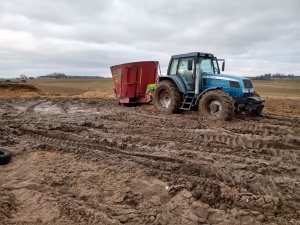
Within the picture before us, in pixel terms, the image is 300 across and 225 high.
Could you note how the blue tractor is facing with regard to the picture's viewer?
facing the viewer and to the right of the viewer

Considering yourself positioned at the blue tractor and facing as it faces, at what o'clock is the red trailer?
The red trailer is roughly at 6 o'clock from the blue tractor.
